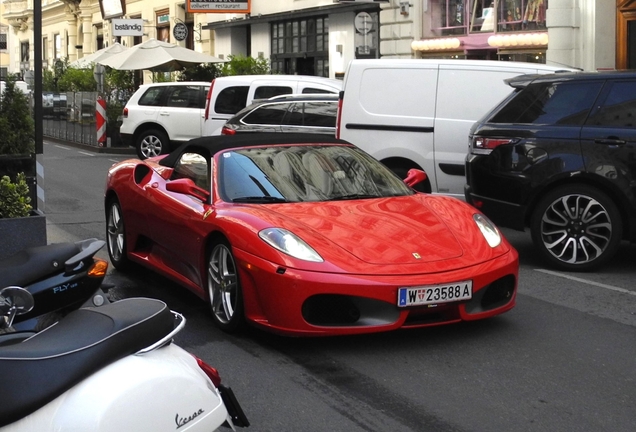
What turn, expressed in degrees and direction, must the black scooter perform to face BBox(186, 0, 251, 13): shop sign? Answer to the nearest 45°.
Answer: approximately 90° to its right

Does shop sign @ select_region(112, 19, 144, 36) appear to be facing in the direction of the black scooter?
yes

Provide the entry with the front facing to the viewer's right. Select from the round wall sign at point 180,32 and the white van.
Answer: the white van

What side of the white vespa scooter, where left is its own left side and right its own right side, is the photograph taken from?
left

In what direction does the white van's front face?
to the viewer's right

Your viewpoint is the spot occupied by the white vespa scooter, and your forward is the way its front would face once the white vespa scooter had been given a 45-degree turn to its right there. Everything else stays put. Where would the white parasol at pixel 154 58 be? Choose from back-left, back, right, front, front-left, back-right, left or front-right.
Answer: front-right

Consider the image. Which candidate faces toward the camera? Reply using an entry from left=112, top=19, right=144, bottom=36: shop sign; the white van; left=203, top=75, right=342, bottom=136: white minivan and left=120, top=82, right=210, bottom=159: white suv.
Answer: the shop sign

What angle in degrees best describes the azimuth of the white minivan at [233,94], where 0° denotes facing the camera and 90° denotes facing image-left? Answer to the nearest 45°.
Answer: approximately 270°

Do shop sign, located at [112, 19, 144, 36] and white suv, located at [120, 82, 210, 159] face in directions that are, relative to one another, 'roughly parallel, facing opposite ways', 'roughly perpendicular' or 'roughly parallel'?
roughly perpendicular

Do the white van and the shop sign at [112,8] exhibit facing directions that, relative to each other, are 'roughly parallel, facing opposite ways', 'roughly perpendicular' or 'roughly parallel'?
roughly perpendicular

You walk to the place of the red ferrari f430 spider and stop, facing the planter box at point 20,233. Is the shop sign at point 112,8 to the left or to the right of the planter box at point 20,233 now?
right

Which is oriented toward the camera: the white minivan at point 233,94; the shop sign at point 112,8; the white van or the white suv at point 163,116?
the shop sign
